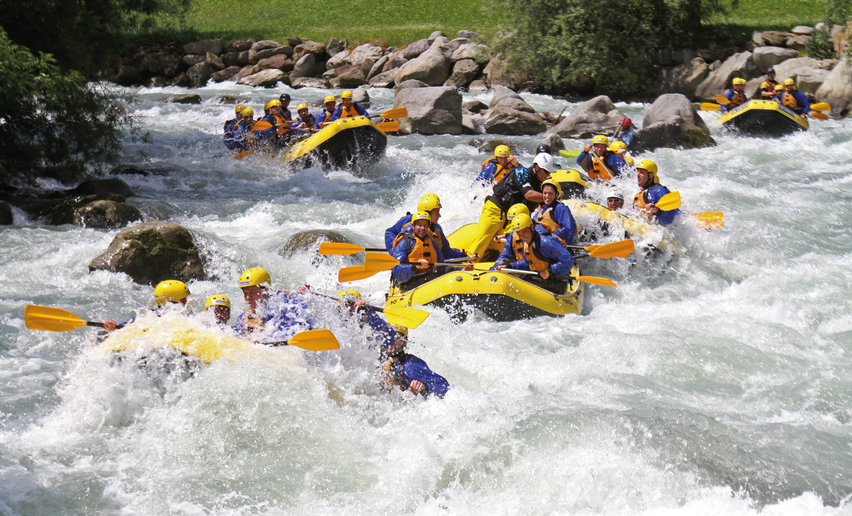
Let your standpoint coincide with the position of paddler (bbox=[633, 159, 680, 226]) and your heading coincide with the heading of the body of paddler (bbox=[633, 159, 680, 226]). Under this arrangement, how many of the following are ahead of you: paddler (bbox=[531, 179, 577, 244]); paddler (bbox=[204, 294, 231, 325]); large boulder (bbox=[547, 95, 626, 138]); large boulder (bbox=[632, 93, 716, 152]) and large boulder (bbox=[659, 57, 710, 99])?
2

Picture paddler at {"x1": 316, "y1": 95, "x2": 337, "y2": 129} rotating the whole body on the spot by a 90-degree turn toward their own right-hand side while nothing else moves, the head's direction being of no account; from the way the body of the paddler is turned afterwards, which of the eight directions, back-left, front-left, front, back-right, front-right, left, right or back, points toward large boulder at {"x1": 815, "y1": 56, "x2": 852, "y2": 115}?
back-left

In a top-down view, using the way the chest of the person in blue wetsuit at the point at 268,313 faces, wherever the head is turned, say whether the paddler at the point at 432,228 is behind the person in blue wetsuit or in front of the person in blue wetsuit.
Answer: behind

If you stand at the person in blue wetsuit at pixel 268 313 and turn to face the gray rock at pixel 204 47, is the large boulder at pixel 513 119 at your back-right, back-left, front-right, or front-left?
front-right

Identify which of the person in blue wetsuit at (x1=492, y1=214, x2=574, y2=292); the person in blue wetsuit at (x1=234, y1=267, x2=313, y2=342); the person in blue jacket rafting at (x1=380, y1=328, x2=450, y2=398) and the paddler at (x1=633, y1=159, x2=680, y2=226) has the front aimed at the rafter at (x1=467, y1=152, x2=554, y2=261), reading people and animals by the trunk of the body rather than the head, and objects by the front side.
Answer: the paddler at (x1=633, y1=159, x2=680, y2=226)

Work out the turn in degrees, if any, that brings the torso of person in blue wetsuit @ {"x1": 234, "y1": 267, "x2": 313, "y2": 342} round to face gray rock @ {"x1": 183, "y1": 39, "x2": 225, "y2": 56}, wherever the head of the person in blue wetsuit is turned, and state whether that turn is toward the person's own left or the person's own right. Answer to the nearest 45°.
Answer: approximately 135° to the person's own right

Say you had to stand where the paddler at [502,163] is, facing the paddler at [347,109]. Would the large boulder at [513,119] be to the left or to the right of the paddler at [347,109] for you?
right

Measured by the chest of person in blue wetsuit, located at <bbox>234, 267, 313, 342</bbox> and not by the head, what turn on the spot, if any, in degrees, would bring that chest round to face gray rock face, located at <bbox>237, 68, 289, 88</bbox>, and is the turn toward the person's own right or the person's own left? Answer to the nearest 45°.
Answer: approximately 135° to the person's own right

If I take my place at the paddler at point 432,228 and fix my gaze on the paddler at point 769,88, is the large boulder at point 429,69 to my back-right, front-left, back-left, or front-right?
front-left

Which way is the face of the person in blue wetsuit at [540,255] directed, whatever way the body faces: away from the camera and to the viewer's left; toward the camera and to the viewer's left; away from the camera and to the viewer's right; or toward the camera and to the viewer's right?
toward the camera and to the viewer's left

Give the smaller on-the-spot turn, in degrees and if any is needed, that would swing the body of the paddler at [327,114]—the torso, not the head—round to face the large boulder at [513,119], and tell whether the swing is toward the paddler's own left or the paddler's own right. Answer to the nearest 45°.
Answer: approximately 45° to the paddler's own left

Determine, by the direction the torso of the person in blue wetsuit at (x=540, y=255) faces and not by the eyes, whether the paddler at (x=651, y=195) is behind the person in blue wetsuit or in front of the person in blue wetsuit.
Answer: behind

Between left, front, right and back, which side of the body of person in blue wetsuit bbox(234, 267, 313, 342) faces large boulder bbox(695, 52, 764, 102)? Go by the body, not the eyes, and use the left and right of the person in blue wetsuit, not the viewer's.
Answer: back

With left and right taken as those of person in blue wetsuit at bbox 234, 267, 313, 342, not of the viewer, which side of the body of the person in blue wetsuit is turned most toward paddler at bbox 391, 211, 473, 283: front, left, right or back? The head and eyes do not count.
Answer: back

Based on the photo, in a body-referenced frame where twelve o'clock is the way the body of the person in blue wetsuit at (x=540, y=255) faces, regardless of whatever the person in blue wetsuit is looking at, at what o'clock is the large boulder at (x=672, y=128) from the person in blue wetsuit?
The large boulder is roughly at 5 o'clock from the person in blue wetsuit.

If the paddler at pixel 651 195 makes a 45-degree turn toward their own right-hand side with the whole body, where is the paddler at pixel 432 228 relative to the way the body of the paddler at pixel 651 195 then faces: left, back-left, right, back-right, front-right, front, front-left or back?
front-left

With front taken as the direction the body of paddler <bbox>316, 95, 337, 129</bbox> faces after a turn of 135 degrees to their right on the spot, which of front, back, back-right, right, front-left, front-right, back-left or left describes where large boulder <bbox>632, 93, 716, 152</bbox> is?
back

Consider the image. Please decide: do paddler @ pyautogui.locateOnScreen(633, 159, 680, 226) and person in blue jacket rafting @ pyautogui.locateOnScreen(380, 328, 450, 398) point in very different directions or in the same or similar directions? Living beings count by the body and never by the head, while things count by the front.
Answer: same or similar directions
